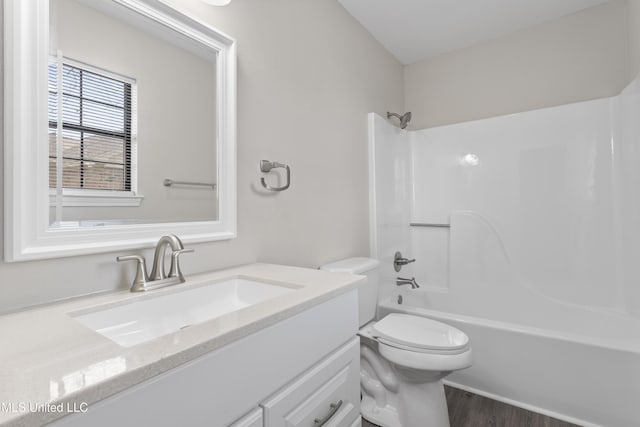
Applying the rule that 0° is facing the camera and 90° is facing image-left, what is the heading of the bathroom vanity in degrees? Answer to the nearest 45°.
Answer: approximately 315°

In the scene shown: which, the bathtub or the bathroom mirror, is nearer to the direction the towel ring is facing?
the bathtub

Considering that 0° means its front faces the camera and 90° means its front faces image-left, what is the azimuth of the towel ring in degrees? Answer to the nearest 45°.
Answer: approximately 315°

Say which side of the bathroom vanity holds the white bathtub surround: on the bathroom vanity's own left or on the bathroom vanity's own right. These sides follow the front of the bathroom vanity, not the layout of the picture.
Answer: on the bathroom vanity's own left

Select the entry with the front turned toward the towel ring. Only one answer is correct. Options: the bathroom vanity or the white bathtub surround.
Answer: the white bathtub surround
